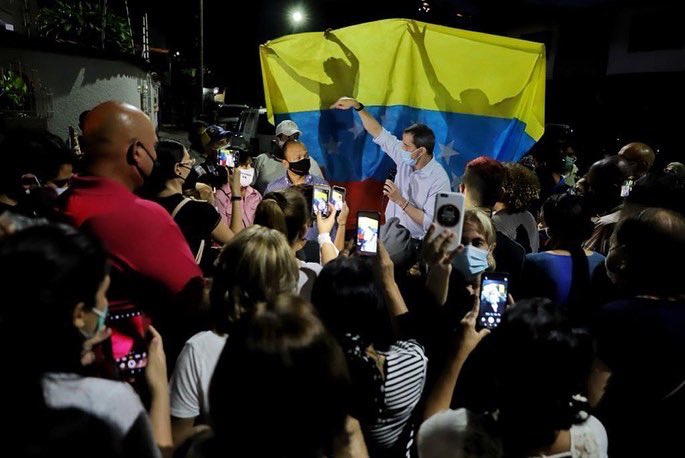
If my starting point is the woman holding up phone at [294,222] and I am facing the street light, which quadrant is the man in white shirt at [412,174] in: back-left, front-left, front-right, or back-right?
front-right

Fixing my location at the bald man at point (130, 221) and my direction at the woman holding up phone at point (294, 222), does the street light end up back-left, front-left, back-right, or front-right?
front-left

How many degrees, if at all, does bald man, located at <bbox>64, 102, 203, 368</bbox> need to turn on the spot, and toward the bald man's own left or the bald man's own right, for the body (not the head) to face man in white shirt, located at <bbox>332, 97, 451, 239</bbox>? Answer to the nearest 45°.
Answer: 0° — they already face them

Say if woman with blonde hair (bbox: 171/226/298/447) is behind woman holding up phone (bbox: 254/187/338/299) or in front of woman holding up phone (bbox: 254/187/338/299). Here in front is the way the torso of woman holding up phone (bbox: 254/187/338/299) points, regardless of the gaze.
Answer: behind

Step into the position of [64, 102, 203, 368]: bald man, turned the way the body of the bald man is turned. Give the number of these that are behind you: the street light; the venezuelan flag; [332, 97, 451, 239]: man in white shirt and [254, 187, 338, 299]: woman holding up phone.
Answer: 0

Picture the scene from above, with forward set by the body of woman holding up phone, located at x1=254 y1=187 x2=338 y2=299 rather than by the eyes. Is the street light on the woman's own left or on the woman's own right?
on the woman's own left

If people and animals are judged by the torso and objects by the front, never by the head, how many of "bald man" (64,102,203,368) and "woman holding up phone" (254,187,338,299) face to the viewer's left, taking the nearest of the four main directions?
0

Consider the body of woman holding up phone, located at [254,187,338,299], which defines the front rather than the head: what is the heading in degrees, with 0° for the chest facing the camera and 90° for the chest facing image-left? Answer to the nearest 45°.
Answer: approximately 225°

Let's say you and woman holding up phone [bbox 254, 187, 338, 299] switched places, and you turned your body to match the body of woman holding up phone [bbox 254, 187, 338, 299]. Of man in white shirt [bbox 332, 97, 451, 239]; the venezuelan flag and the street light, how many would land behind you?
0

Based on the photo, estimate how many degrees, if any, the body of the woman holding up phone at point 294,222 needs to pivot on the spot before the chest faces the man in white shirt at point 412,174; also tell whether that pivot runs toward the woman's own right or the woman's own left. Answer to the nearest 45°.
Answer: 0° — they already face them

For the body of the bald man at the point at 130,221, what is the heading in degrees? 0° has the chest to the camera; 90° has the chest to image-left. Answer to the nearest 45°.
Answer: approximately 225°

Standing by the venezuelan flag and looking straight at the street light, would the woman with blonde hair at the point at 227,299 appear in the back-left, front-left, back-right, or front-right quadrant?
back-left

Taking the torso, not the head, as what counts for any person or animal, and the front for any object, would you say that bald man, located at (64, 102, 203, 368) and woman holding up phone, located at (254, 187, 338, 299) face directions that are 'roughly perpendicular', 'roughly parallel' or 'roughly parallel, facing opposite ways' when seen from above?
roughly parallel
